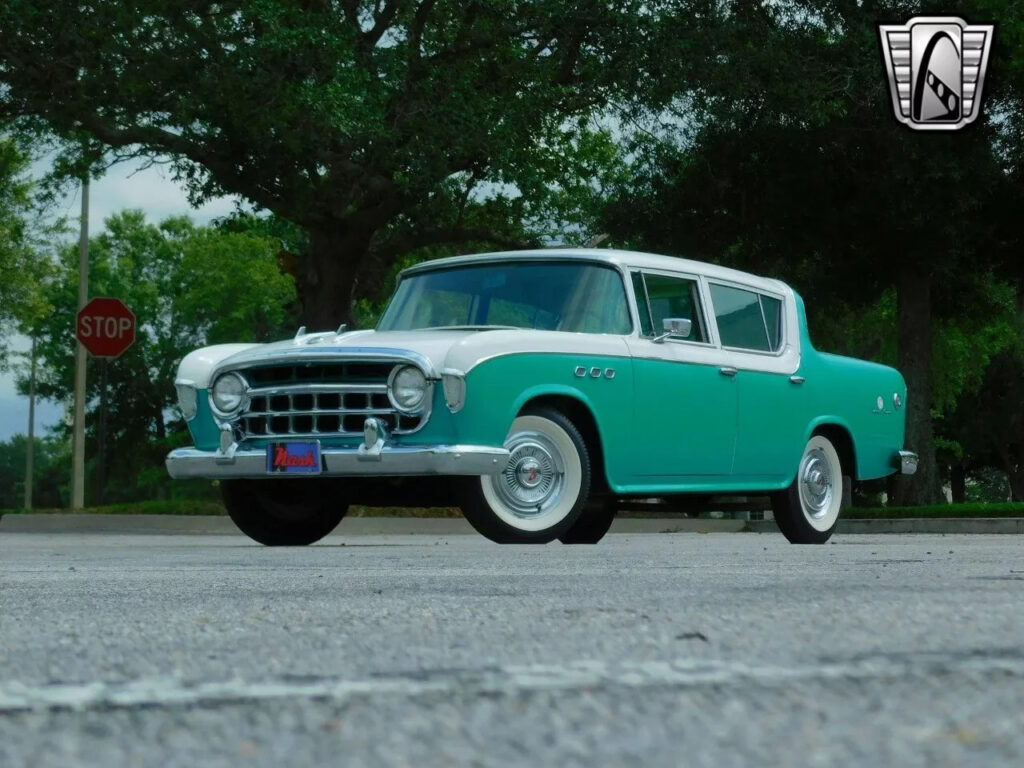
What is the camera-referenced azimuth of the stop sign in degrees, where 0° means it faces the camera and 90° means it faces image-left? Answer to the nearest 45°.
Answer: approximately 0°

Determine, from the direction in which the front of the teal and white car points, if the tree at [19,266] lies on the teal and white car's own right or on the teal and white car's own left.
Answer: on the teal and white car's own right

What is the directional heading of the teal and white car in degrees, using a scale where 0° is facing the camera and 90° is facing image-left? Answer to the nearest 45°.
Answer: approximately 45°

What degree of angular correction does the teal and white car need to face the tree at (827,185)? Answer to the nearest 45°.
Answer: approximately 135° to its right

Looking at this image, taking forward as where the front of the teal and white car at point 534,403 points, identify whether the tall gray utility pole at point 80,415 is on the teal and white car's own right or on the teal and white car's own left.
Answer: on the teal and white car's own right
